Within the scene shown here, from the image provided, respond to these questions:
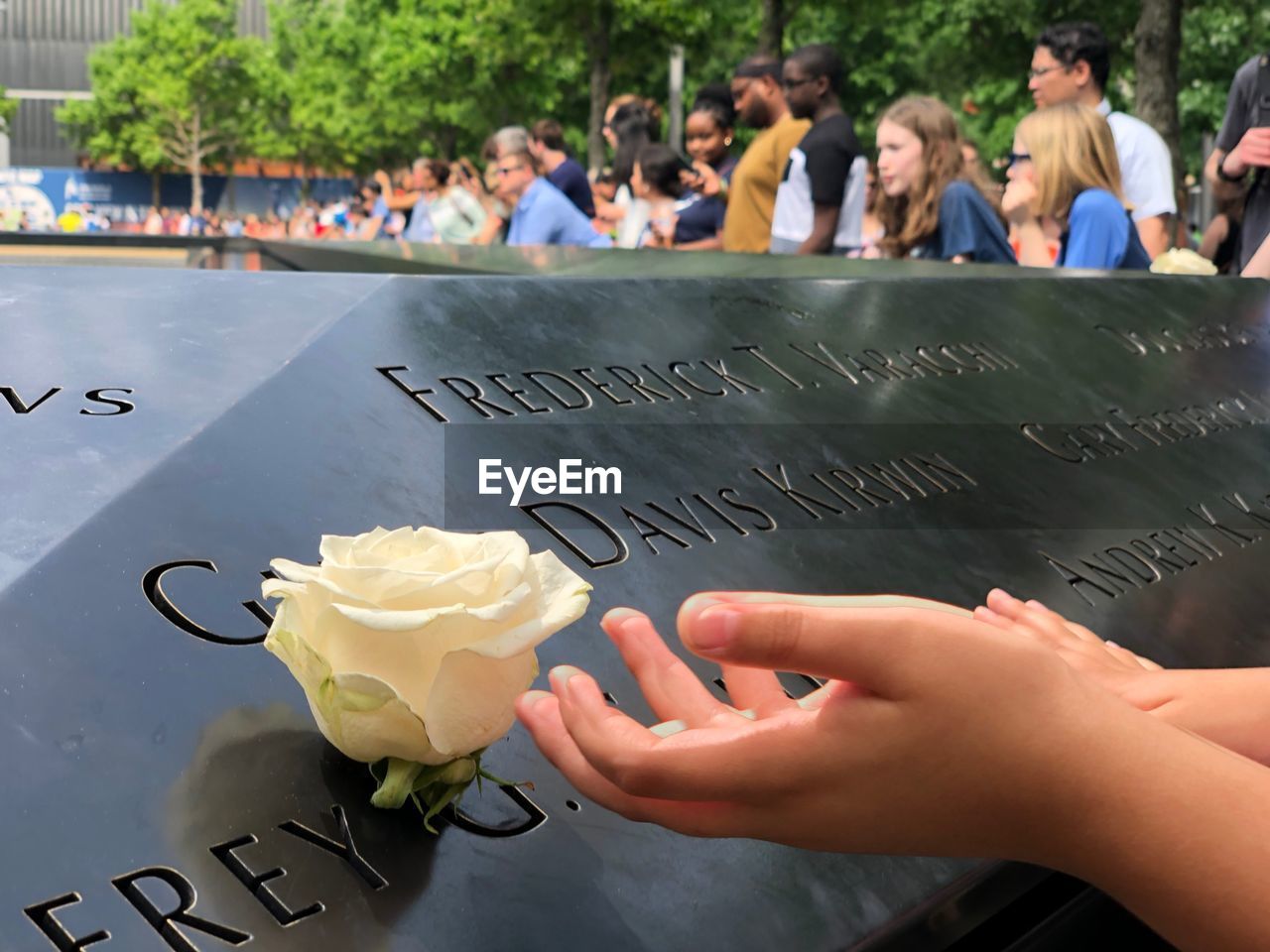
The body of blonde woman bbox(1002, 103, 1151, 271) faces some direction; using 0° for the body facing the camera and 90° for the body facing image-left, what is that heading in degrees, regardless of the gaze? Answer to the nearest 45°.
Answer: approximately 90°

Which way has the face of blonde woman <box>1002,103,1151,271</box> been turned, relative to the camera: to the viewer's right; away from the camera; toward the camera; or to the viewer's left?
to the viewer's left

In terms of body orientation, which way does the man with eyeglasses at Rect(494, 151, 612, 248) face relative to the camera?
to the viewer's left

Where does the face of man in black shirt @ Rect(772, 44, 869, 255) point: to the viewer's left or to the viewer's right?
to the viewer's left

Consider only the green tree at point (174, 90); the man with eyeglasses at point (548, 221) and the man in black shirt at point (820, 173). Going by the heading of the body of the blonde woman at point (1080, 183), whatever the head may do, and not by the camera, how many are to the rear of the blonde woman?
0

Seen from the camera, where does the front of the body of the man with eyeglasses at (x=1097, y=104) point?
to the viewer's left

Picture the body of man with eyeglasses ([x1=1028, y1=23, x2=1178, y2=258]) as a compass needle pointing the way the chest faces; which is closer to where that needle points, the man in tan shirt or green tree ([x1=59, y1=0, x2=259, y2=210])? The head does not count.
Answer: the man in tan shirt

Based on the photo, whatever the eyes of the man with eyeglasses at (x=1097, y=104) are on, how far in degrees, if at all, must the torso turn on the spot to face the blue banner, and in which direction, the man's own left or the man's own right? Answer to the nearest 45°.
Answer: approximately 45° to the man's own right

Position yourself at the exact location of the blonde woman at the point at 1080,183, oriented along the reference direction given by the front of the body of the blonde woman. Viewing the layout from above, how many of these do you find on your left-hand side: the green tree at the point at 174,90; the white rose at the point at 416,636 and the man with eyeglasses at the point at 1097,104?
1

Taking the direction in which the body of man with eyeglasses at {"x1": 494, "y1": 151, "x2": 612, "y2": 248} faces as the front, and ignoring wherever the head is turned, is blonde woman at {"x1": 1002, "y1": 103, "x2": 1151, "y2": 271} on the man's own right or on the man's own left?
on the man's own left

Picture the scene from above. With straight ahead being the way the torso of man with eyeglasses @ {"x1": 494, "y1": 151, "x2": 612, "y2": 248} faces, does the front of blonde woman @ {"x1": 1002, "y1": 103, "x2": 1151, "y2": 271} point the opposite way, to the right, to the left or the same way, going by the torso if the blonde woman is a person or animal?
the same way

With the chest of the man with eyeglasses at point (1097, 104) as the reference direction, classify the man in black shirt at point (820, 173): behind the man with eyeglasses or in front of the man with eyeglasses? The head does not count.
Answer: in front

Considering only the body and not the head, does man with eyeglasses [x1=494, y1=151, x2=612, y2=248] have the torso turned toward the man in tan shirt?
no

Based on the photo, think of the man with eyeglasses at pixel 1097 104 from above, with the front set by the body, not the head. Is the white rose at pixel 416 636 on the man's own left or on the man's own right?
on the man's own left

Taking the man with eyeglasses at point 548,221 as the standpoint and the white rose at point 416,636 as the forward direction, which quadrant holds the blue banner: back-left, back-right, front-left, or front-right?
back-right

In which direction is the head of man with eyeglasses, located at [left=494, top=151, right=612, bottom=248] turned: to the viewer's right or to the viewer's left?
to the viewer's left

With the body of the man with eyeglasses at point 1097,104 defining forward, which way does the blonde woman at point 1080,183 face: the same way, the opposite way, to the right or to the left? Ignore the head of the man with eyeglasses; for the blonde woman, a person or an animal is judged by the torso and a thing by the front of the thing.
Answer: the same way
